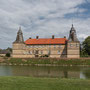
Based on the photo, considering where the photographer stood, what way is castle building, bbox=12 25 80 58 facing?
facing the viewer
